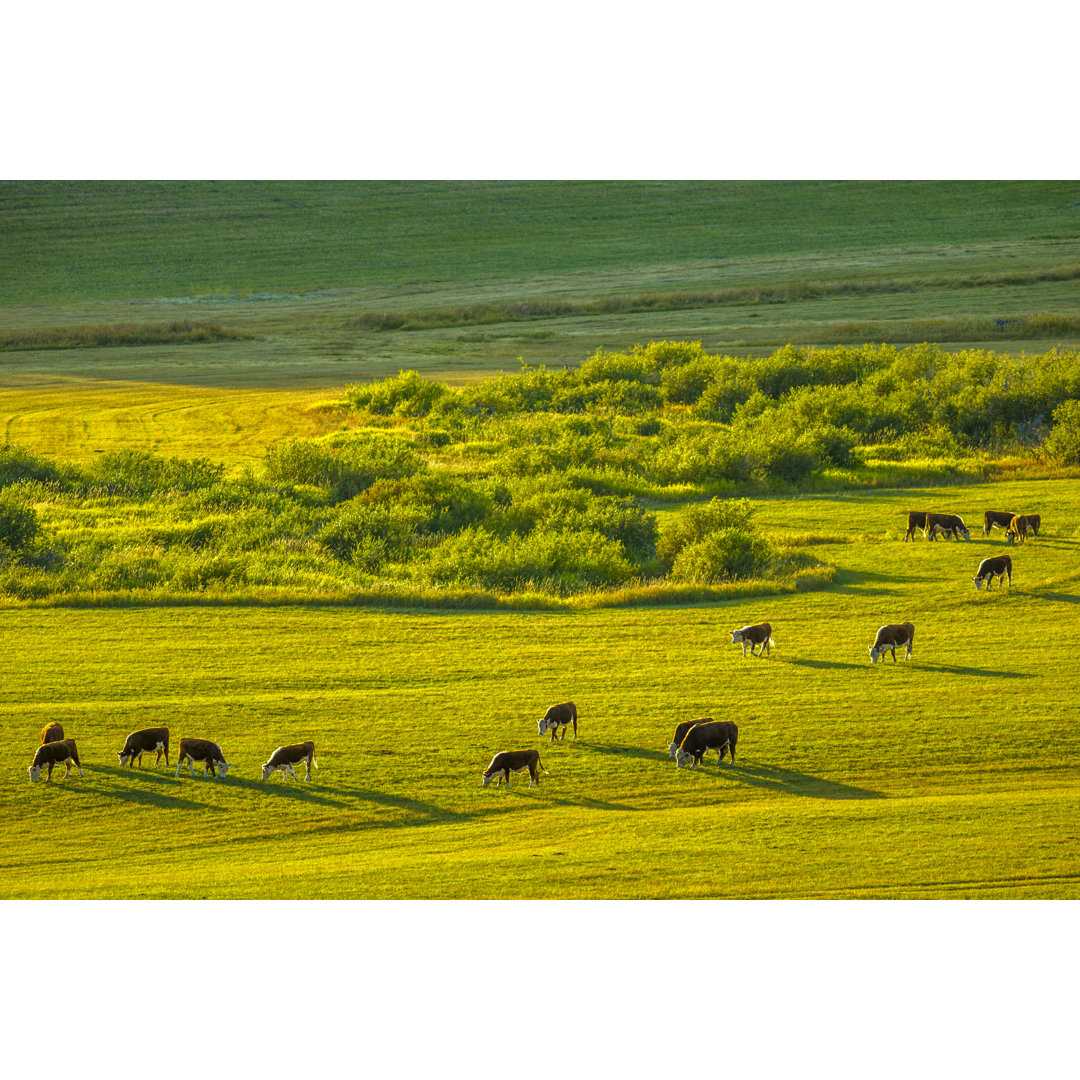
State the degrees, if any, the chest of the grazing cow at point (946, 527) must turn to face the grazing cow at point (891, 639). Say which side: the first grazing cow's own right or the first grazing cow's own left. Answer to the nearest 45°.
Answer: approximately 90° to the first grazing cow's own right

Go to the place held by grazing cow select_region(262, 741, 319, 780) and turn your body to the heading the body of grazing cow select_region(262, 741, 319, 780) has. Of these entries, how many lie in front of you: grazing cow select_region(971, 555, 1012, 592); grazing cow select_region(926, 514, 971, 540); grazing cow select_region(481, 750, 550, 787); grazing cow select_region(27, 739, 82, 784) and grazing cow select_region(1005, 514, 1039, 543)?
1

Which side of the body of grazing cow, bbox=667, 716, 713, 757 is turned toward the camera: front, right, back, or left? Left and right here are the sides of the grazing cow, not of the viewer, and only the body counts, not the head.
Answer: left

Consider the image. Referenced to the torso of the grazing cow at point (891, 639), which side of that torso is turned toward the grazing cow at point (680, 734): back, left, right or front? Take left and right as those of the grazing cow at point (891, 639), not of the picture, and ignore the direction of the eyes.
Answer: front

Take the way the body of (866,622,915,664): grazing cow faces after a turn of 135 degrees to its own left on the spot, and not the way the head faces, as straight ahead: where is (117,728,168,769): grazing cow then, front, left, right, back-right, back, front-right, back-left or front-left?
back-right

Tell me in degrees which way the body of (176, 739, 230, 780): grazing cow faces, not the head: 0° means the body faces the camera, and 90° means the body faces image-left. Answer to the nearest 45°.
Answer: approximately 270°

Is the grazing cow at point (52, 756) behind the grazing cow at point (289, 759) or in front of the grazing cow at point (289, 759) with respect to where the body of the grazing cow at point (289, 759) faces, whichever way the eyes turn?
in front

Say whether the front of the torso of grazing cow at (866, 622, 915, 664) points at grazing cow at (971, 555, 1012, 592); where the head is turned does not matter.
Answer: no

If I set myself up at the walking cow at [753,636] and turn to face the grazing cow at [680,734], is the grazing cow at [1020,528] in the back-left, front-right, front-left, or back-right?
back-left

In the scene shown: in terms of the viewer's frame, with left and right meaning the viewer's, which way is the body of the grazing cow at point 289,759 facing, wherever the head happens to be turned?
facing to the left of the viewer

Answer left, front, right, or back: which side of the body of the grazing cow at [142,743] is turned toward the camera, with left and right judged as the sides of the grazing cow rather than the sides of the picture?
left

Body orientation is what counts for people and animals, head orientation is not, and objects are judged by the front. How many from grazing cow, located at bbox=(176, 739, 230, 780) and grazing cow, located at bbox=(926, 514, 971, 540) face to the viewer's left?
0

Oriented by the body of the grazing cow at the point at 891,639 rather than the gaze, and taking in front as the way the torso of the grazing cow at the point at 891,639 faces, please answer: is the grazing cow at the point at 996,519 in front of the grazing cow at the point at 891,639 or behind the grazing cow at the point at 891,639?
behind

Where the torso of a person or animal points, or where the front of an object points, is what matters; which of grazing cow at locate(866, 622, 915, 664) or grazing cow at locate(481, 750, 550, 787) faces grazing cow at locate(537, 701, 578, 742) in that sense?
grazing cow at locate(866, 622, 915, 664)

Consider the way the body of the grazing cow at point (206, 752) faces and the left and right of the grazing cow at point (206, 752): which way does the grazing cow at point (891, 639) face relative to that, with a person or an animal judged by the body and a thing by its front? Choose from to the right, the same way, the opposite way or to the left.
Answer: the opposite way

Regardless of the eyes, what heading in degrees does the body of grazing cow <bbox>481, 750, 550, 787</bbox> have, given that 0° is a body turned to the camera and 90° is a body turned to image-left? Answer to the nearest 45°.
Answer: approximately 90°

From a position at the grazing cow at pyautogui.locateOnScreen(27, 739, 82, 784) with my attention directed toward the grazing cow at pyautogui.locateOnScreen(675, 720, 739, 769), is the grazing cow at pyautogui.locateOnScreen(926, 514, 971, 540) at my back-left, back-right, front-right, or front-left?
front-left

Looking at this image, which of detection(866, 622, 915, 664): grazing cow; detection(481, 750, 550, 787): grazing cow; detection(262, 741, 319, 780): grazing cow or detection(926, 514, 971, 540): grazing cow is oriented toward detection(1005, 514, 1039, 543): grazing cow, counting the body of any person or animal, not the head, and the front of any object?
detection(926, 514, 971, 540): grazing cow
